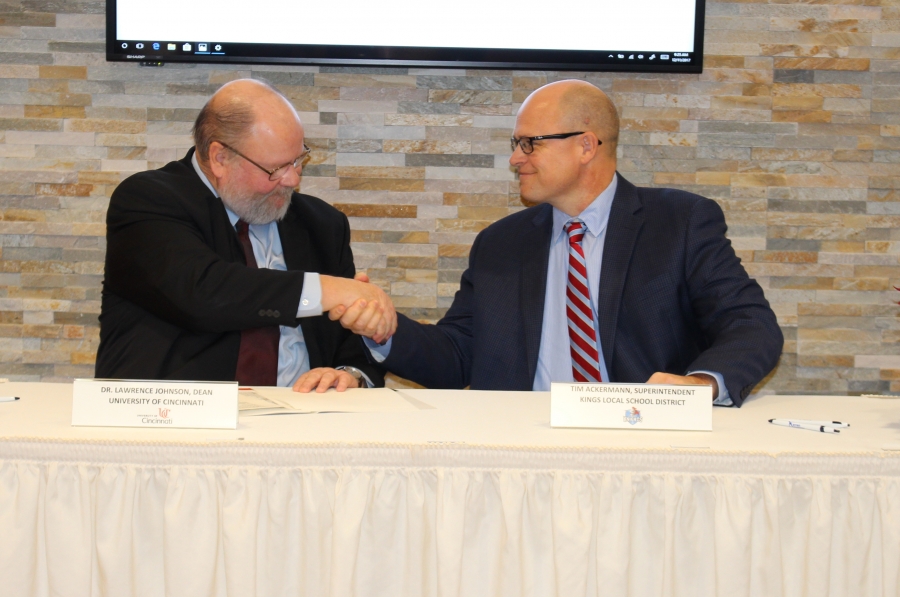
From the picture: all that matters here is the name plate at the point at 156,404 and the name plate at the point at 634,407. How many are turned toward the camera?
2

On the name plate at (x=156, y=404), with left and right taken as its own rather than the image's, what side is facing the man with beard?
back

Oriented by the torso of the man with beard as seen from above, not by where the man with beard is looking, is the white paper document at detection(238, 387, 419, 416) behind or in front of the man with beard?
in front

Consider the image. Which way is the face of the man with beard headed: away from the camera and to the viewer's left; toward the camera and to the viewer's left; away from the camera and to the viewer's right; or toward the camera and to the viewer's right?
toward the camera and to the viewer's right

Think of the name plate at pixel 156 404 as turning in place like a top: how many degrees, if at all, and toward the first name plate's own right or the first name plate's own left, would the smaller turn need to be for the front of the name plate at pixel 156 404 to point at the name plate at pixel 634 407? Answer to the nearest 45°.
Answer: approximately 90° to the first name plate's own left

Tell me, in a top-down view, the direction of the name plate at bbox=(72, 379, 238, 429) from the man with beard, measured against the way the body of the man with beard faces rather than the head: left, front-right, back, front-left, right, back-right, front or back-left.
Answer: front-right
